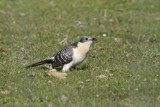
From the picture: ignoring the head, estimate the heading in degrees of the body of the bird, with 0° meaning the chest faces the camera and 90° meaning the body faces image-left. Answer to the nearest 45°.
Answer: approximately 270°
